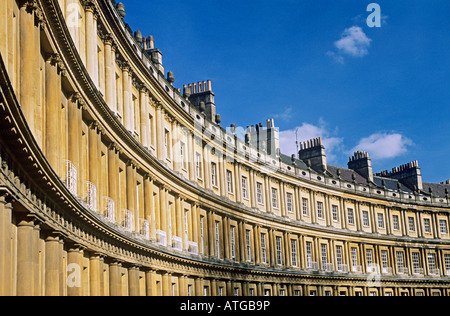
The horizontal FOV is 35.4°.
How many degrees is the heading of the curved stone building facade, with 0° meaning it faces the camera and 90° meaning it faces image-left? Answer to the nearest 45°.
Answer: approximately 315°
